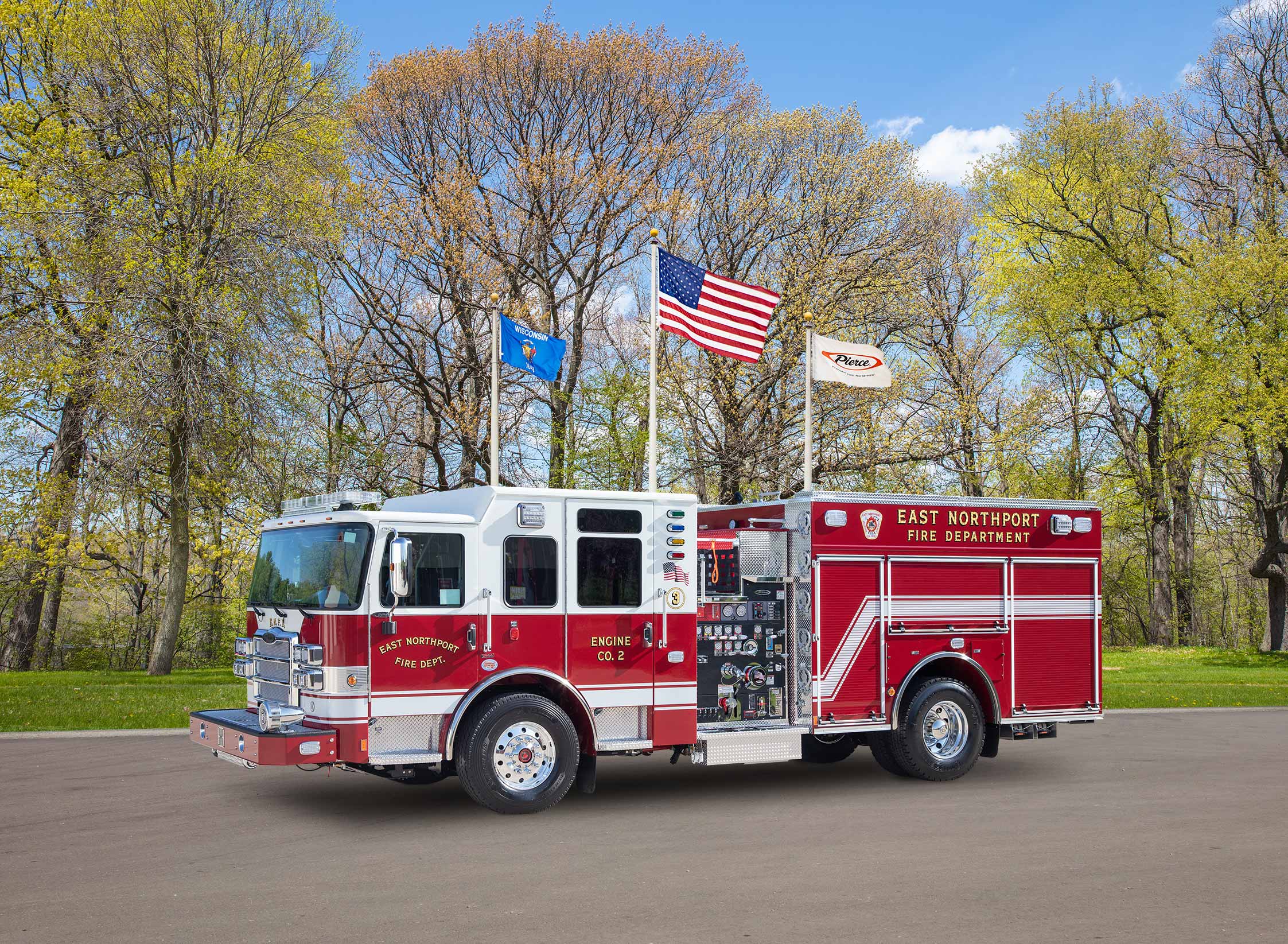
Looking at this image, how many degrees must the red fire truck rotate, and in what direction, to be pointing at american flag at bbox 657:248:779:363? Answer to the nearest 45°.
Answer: approximately 135° to its right

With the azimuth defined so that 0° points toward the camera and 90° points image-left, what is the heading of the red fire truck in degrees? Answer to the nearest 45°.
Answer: approximately 45°

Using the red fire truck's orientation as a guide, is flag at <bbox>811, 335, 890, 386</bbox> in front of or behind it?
behind
